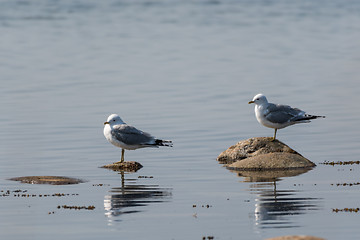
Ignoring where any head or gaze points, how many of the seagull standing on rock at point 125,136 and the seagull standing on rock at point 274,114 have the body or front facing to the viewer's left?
2

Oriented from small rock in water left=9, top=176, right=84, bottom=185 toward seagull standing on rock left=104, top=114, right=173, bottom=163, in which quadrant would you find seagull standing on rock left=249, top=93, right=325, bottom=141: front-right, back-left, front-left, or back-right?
front-right

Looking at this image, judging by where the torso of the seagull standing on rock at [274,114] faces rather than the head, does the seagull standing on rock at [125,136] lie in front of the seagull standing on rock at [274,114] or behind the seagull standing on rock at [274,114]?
in front

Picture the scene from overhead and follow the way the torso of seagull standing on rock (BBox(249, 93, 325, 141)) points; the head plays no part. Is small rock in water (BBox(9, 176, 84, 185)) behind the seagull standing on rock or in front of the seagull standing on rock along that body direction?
in front

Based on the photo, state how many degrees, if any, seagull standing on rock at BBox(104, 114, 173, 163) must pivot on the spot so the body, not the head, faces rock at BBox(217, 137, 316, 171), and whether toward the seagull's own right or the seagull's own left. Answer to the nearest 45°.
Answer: approximately 180°

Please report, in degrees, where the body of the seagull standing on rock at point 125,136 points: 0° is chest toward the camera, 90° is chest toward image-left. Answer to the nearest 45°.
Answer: approximately 90°

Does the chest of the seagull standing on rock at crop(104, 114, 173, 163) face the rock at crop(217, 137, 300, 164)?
no

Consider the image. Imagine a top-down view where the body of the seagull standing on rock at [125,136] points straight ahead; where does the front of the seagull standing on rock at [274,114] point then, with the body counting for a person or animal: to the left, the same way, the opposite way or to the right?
the same way

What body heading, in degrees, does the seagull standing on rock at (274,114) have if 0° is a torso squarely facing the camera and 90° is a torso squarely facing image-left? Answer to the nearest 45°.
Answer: approximately 90°

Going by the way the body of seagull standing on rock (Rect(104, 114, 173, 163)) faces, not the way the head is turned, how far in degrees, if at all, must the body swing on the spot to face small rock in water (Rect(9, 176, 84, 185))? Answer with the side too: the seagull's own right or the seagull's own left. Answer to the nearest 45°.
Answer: approximately 45° to the seagull's own left
